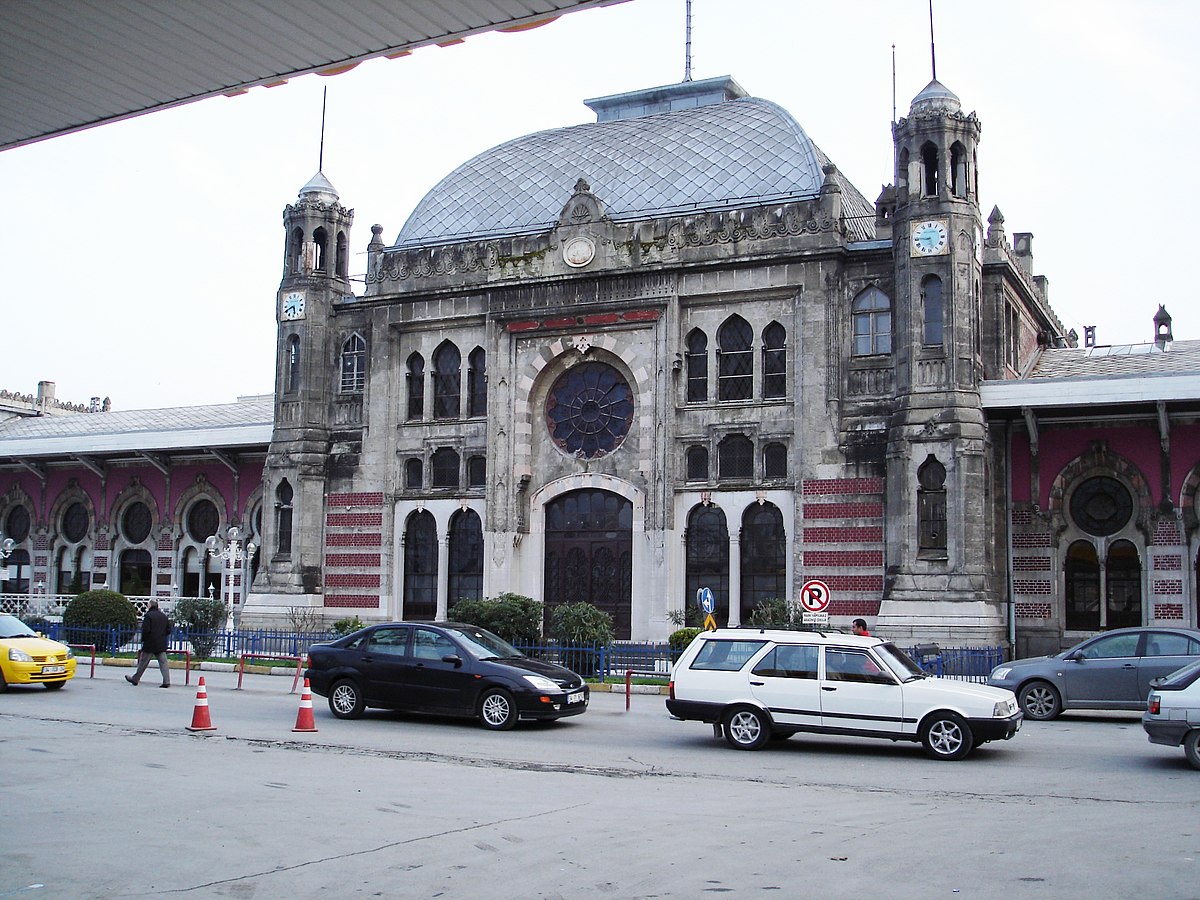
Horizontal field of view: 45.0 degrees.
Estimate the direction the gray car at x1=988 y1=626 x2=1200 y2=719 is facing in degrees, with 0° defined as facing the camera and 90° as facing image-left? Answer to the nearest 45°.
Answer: approximately 90°

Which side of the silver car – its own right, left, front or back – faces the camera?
right

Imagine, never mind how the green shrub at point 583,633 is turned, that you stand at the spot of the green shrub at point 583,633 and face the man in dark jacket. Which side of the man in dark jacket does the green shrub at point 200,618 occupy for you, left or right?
right

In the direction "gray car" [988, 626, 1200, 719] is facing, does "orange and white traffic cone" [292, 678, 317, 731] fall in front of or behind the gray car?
in front

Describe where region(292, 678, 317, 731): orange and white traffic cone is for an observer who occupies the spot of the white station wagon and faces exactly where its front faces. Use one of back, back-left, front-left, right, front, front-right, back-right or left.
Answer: back

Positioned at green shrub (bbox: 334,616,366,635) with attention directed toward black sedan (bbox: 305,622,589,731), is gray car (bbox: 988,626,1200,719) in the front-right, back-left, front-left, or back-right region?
front-left

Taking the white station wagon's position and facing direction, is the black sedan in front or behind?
behind

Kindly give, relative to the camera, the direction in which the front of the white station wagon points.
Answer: facing to the right of the viewer

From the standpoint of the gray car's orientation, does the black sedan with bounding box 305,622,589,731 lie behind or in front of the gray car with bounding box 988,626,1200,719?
in front

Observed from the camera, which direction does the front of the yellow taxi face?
facing the viewer and to the right of the viewer

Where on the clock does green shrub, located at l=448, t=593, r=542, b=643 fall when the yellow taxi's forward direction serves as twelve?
The green shrub is roughly at 10 o'clock from the yellow taxi.

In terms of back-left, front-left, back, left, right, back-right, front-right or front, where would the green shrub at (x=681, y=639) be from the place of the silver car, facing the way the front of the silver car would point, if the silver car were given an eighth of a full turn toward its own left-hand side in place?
left

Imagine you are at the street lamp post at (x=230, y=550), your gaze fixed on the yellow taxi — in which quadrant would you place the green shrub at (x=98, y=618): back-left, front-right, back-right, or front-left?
front-right

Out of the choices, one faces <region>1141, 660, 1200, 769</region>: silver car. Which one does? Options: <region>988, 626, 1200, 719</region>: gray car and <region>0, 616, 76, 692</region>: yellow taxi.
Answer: the yellow taxi

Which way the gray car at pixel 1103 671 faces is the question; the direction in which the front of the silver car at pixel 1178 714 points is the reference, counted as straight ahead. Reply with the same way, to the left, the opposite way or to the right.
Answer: the opposite way

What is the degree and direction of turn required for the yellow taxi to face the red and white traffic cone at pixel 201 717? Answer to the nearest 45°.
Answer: approximately 45° to its right
